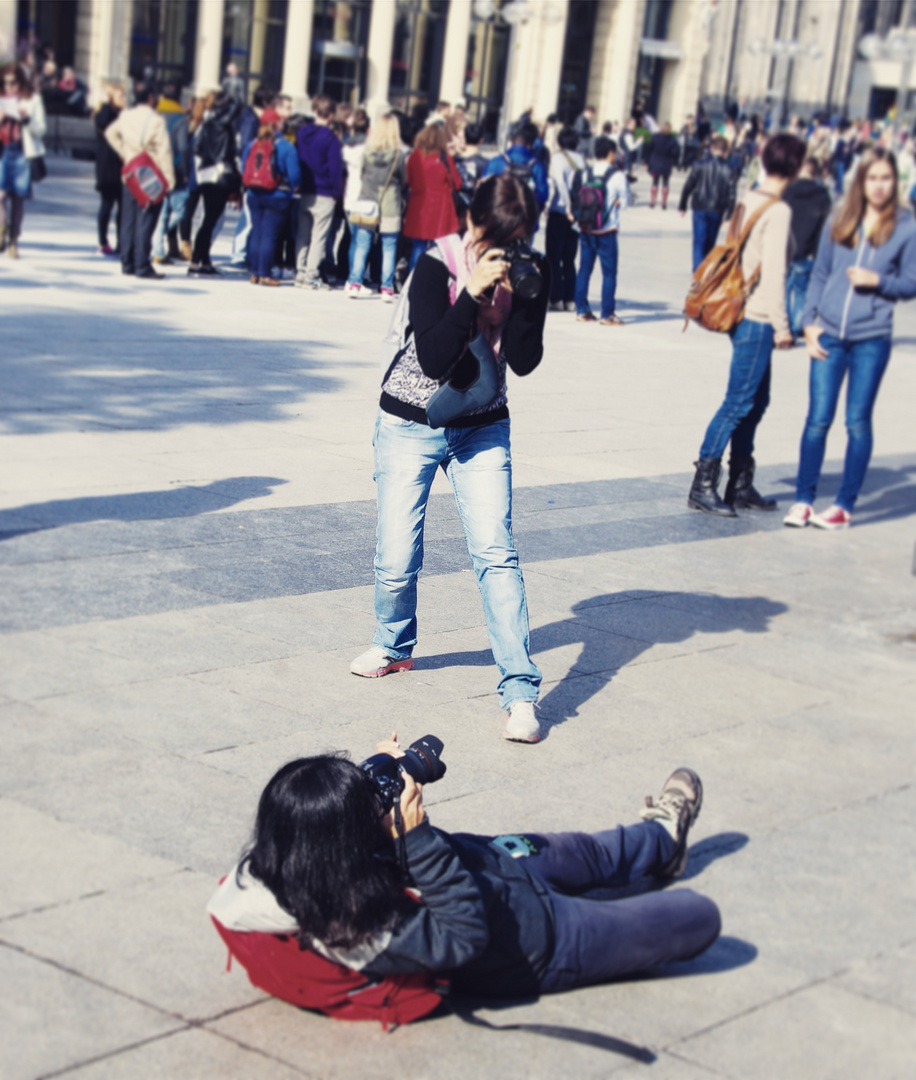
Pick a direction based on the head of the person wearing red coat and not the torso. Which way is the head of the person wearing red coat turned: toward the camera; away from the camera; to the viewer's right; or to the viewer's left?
away from the camera

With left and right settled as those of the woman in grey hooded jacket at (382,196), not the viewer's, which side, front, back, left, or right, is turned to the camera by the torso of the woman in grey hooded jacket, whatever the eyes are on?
back

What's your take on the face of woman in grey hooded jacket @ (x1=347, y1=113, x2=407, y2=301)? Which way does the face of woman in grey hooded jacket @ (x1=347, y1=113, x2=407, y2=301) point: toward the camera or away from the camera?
away from the camera

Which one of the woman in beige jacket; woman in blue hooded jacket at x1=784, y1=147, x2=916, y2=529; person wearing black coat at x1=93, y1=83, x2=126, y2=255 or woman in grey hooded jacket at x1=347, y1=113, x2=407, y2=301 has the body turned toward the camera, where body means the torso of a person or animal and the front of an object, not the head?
woman in blue hooded jacket at x1=784, y1=147, x2=916, y2=529

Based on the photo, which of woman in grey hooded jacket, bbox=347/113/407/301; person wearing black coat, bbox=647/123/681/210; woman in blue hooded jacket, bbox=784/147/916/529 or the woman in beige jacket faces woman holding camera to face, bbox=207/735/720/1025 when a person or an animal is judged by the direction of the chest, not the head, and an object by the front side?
woman in blue hooded jacket, bbox=784/147/916/529

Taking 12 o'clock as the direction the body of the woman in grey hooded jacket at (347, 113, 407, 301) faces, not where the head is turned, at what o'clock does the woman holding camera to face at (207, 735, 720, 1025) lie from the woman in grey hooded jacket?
The woman holding camera to face is roughly at 6 o'clock from the woman in grey hooded jacket.
